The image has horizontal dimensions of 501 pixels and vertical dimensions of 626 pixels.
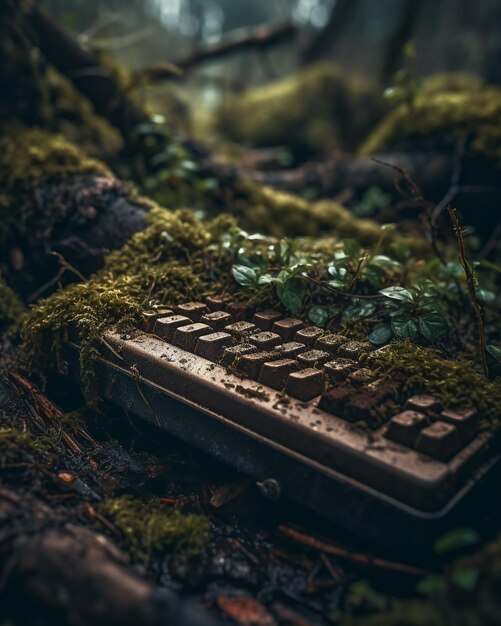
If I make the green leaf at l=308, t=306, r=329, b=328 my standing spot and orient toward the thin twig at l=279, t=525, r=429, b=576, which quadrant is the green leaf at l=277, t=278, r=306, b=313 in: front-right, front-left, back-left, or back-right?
back-right

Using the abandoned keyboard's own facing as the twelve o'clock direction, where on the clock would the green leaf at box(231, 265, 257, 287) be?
The green leaf is roughly at 4 o'clock from the abandoned keyboard.

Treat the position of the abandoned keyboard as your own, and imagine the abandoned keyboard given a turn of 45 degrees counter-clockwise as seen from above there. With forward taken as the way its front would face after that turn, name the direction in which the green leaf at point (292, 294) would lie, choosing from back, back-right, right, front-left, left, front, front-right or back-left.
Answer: back

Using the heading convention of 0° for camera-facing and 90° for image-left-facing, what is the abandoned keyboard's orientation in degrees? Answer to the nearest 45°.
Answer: approximately 45°

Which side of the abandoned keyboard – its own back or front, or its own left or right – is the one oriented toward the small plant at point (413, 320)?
back
